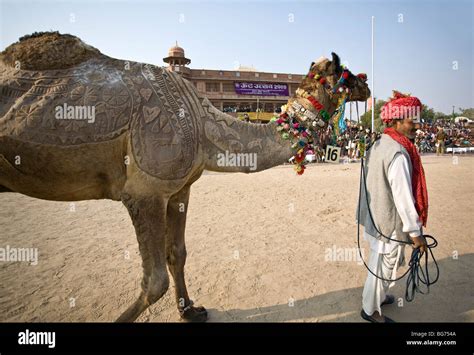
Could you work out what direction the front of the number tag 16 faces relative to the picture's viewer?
facing the viewer

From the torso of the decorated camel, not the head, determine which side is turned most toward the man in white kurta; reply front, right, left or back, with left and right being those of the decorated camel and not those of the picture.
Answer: front

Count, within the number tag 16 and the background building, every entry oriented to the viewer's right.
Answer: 0

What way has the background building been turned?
toward the camera

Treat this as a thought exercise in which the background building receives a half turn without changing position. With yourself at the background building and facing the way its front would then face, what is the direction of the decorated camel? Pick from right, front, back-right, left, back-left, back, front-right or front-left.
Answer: back

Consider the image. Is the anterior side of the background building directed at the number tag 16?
yes

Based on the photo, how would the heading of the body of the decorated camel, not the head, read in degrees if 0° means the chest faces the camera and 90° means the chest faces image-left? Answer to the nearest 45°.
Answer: approximately 270°
